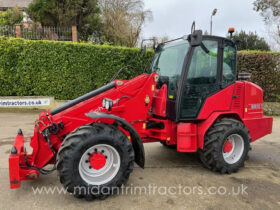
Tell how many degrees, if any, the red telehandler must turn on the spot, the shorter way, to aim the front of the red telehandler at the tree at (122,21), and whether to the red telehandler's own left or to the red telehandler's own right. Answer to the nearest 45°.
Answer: approximately 135° to the red telehandler's own right

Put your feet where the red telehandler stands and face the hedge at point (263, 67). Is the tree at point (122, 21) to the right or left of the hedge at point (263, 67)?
left

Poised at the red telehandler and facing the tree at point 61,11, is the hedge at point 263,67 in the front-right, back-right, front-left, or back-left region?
front-right

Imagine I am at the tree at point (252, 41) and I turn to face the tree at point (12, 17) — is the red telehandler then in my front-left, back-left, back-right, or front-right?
front-left

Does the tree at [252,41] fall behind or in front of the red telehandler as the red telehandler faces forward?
behind

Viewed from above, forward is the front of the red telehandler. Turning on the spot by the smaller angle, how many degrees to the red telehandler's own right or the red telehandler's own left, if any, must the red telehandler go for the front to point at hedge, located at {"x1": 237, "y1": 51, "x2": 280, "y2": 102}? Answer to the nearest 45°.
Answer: approximately 180°

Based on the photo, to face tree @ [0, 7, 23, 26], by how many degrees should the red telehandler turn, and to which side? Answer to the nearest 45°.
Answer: approximately 90° to its right

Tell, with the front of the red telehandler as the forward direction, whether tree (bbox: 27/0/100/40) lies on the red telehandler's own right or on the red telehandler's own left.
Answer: on the red telehandler's own right

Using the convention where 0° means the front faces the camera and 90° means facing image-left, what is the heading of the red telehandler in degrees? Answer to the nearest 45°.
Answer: approximately 45°

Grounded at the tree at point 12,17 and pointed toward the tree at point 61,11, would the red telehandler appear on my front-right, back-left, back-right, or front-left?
front-right
